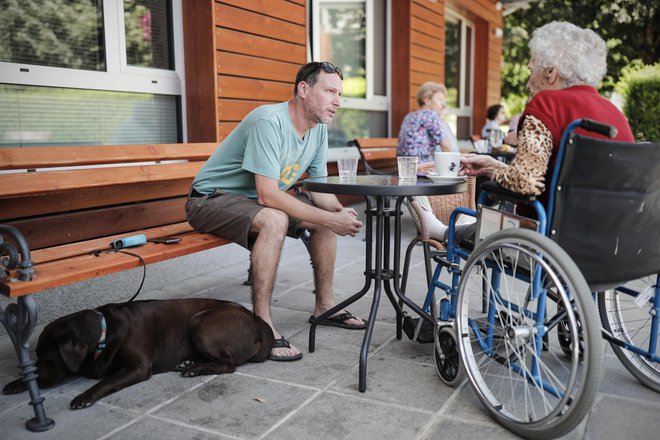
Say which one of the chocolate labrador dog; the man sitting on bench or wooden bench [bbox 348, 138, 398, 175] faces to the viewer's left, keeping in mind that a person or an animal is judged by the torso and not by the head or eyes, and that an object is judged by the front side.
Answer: the chocolate labrador dog

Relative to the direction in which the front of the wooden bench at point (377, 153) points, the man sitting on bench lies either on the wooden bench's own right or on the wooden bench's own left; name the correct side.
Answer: on the wooden bench's own right

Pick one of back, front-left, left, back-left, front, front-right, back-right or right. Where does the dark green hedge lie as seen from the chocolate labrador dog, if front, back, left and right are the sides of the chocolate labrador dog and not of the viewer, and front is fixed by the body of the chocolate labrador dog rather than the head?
back-right

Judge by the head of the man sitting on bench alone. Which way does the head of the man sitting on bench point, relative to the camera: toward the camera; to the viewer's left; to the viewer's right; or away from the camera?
to the viewer's right

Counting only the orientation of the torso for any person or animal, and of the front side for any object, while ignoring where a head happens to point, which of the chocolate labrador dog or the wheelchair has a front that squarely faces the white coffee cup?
the wheelchair

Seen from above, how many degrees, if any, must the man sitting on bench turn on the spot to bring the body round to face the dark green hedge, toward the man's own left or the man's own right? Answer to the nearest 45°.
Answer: approximately 90° to the man's own left

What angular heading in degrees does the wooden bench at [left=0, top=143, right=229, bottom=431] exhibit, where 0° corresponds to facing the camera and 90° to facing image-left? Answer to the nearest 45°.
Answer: approximately 315°

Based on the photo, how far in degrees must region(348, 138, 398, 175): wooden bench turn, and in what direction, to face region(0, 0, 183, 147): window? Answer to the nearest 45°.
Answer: approximately 90° to its right

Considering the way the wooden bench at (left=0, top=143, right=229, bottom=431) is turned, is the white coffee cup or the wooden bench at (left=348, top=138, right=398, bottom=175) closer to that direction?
the white coffee cup

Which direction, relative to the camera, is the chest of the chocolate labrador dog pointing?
to the viewer's left

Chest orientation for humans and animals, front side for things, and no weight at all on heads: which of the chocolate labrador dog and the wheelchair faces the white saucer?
the wheelchair

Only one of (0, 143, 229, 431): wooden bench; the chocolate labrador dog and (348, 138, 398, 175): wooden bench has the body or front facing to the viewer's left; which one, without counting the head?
the chocolate labrador dog

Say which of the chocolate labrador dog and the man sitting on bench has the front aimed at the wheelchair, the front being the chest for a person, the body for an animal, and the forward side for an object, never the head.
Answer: the man sitting on bench
